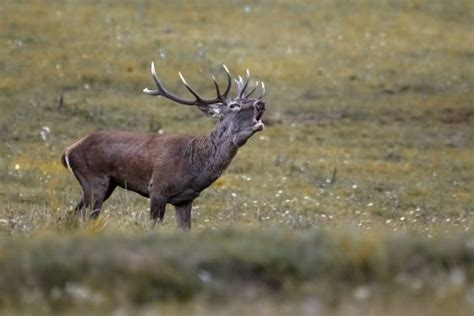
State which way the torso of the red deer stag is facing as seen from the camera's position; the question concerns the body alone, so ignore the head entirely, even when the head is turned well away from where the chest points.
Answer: to the viewer's right
